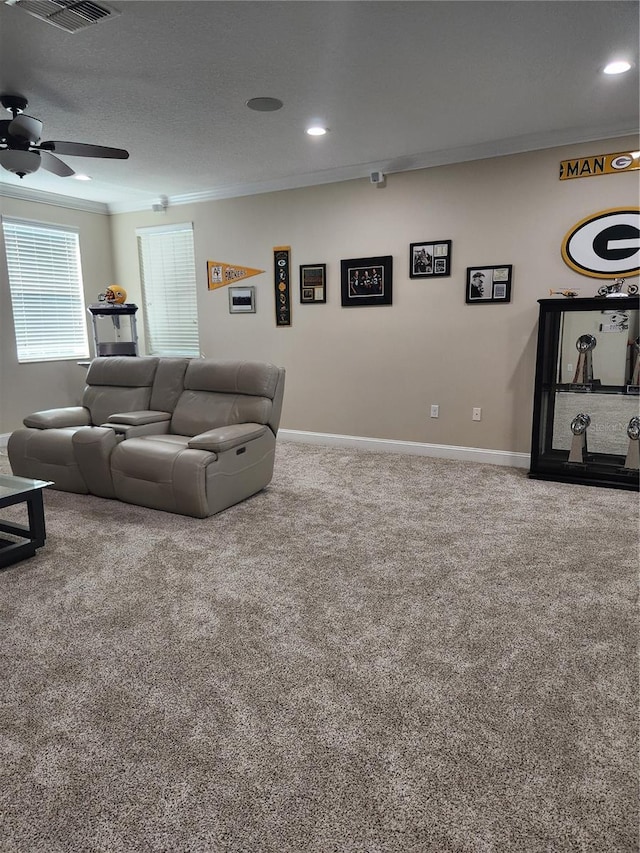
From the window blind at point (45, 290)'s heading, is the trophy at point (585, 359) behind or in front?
in front

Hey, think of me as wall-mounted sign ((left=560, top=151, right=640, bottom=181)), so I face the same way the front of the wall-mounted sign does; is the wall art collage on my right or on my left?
on my right

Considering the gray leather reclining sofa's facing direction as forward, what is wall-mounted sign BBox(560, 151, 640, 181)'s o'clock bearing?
The wall-mounted sign is roughly at 8 o'clock from the gray leather reclining sofa.

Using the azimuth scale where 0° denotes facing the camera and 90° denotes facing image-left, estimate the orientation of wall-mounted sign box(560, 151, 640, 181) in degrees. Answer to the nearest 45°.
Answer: approximately 0°

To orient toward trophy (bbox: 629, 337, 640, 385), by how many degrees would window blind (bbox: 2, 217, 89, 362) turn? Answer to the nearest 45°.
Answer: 0° — it already faces it

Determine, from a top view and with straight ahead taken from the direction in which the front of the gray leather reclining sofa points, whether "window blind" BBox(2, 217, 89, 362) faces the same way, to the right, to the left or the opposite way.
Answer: to the left

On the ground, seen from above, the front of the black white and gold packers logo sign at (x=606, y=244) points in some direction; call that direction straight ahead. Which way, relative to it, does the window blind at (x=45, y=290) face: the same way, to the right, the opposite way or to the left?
to the left

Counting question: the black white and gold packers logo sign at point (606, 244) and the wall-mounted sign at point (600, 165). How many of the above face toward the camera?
2

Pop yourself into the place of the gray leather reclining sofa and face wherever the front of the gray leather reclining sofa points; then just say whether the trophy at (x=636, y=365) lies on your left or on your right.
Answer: on your left

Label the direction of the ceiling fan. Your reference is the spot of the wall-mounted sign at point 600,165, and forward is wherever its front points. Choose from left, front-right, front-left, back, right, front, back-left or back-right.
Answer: front-right

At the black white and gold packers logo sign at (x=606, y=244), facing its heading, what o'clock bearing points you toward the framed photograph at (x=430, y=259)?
The framed photograph is roughly at 3 o'clock from the black white and gold packers logo sign.

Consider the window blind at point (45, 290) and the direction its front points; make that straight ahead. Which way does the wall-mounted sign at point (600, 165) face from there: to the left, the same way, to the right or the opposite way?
to the right
